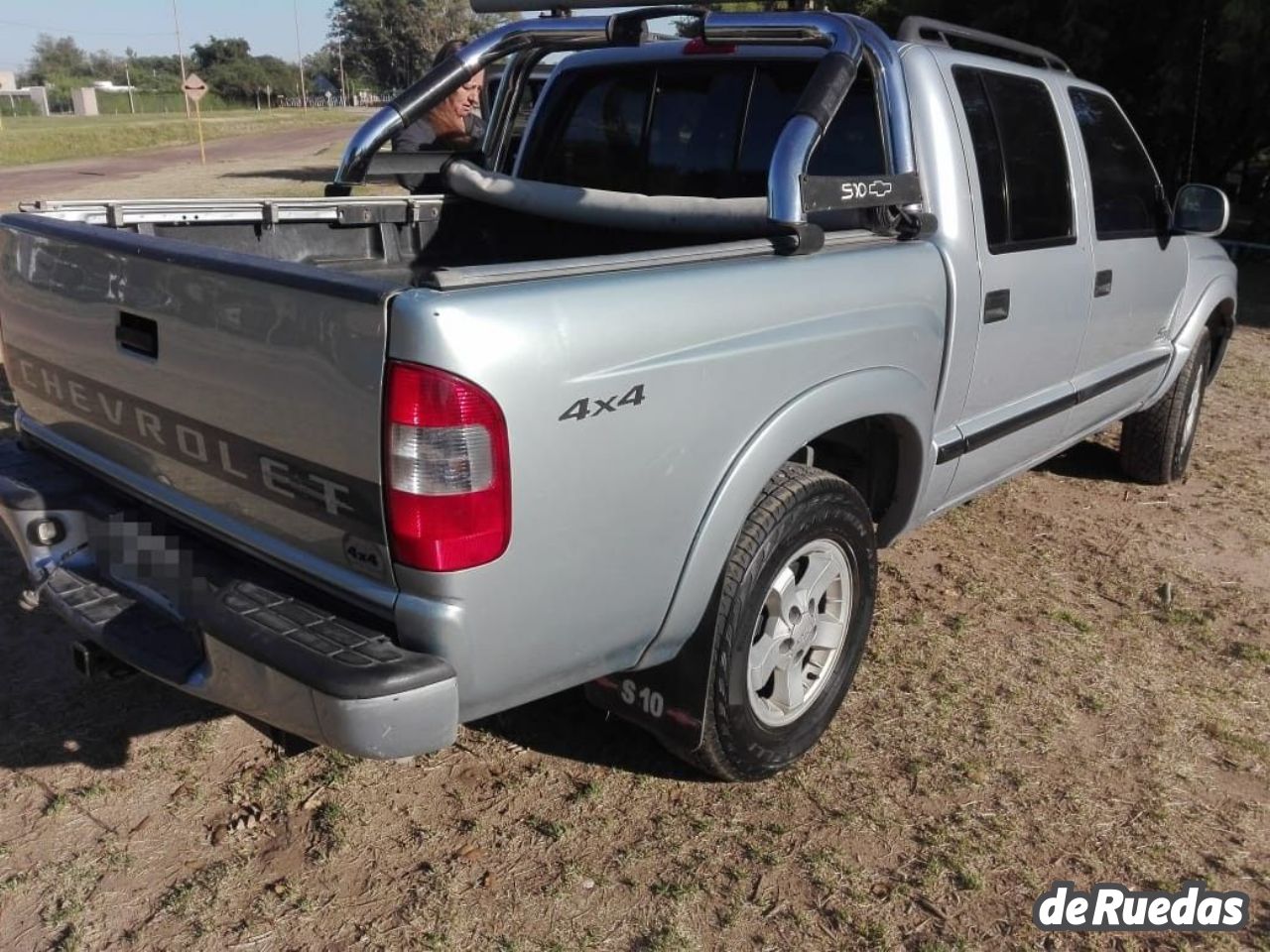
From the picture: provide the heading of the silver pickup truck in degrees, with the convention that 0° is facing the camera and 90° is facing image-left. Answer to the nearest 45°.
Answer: approximately 225°
